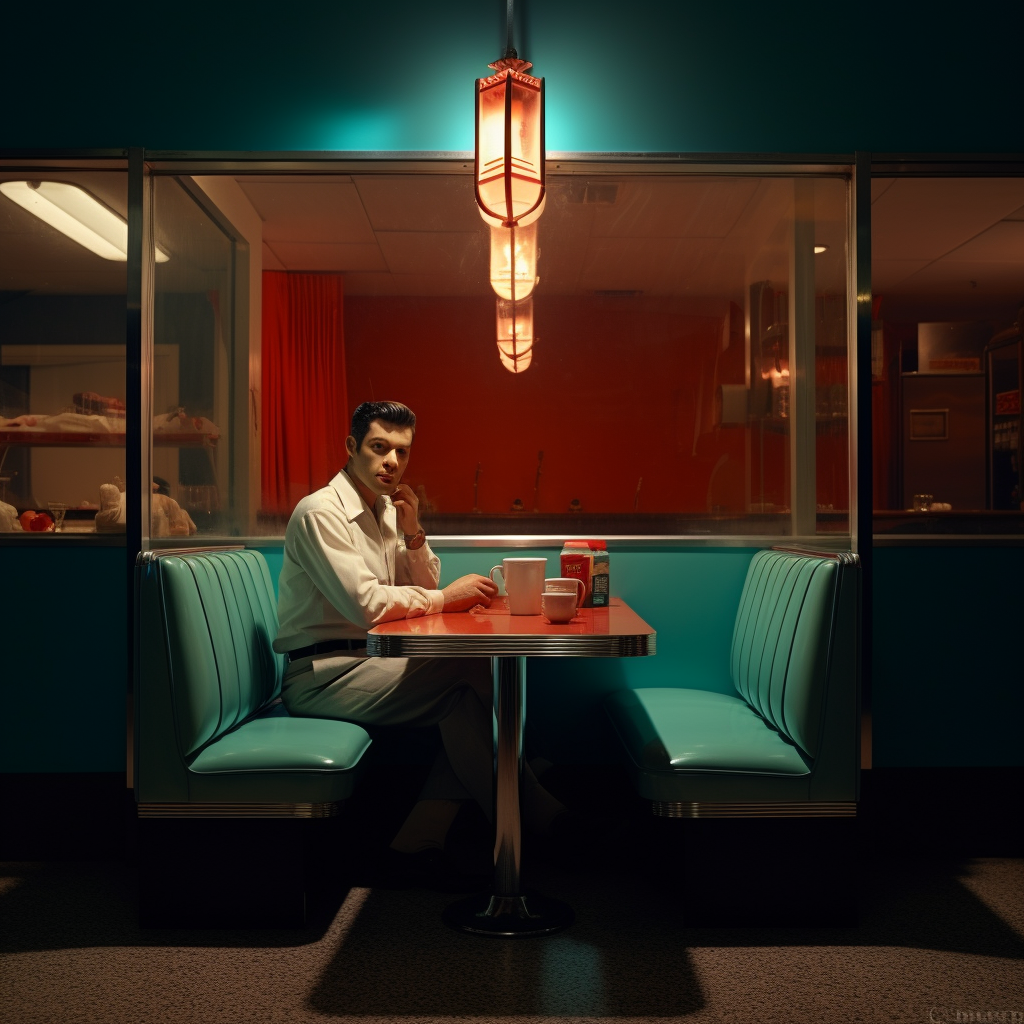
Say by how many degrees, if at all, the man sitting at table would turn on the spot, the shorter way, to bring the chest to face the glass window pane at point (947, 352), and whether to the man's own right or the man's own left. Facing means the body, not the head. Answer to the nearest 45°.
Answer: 0° — they already face it

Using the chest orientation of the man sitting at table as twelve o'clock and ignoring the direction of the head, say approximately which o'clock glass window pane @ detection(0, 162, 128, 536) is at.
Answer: The glass window pane is roughly at 7 o'clock from the man sitting at table.

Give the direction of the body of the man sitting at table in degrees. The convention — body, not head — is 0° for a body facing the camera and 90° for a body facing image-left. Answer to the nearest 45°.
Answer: approximately 270°
